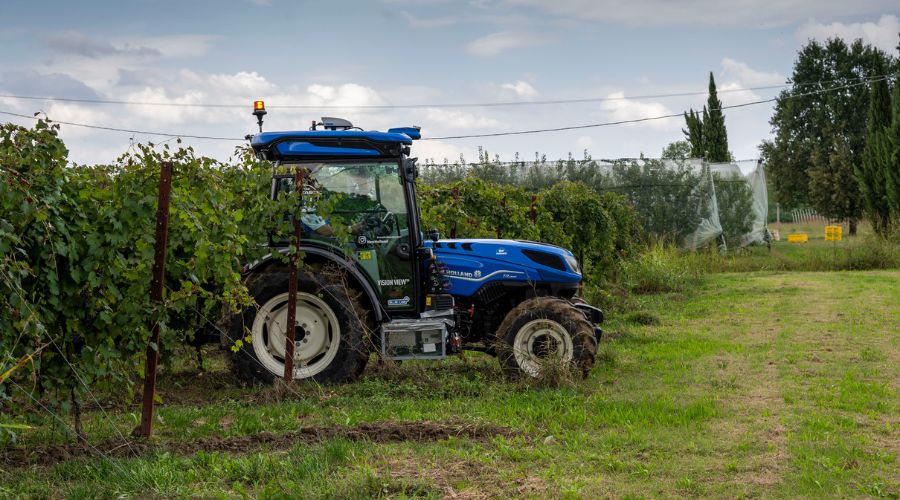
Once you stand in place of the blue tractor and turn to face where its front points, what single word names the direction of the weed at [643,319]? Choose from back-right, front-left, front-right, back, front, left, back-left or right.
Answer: front-left

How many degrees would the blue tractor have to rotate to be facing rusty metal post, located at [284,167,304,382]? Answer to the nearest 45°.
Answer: approximately 135° to its right

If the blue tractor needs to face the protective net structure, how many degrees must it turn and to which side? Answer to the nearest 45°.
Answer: approximately 90° to its left

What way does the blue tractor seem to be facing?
to the viewer's right

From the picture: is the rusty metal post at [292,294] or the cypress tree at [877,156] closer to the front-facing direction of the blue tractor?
the cypress tree

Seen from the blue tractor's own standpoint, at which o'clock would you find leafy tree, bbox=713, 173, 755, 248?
The leafy tree is roughly at 10 o'clock from the blue tractor.

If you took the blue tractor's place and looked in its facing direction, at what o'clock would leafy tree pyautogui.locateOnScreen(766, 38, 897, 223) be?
The leafy tree is roughly at 10 o'clock from the blue tractor.

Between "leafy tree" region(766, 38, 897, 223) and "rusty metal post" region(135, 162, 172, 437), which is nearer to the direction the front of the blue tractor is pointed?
the leafy tree

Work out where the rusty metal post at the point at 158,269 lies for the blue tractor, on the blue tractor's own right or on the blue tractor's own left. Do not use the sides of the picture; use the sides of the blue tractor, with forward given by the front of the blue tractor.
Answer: on the blue tractor's own right

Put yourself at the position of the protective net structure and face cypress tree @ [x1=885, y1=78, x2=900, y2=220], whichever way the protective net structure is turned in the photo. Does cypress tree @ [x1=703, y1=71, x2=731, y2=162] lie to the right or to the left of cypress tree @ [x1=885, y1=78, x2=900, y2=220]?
left

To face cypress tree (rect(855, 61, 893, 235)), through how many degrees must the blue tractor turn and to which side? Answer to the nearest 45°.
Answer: approximately 45° to its left
